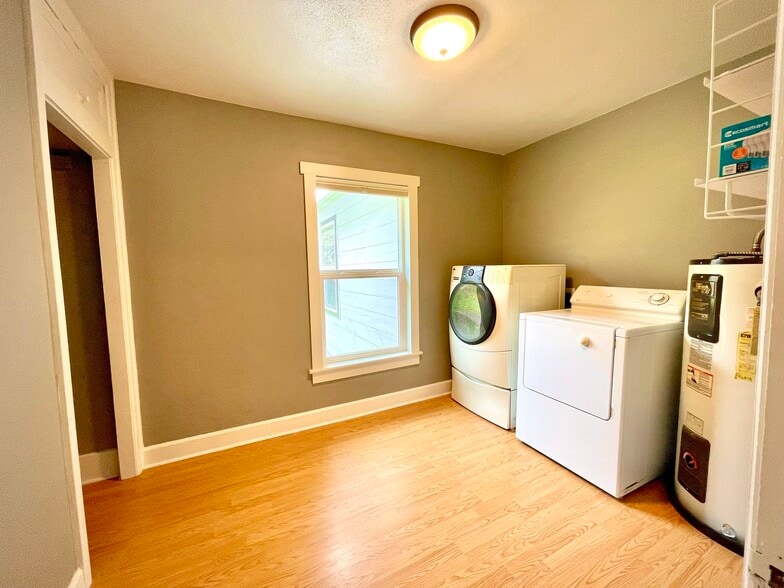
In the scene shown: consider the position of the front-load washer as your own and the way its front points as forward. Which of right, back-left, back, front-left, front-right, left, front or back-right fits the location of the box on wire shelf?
left

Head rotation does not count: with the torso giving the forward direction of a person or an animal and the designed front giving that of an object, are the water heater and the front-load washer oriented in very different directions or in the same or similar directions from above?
same or similar directions

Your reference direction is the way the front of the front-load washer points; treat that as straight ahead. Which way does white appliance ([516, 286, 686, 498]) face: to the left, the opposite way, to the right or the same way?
the same way

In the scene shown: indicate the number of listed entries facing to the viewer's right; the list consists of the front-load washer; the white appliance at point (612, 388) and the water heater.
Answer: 0

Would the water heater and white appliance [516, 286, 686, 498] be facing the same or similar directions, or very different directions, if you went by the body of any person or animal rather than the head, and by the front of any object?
same or similar directions

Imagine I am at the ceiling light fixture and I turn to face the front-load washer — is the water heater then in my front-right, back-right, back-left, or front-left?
front-right

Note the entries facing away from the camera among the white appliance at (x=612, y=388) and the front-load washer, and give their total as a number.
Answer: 0

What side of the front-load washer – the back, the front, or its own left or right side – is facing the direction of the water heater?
left

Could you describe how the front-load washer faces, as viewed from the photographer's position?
facing the viewer and to the left of the viewer

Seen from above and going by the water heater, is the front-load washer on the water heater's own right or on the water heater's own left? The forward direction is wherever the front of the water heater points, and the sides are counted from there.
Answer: on the water heater's own right
